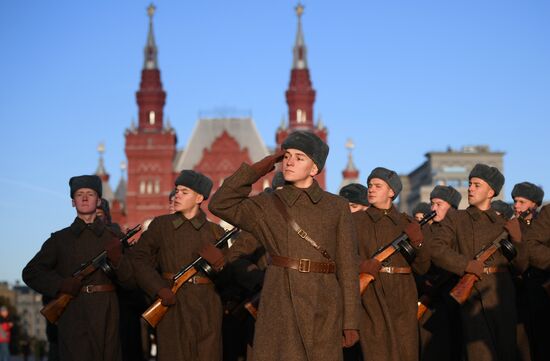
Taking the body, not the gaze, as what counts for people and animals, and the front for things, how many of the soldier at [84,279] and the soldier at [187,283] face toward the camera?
2

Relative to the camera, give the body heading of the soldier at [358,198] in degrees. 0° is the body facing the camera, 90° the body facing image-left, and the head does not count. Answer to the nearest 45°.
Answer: approximately 45°

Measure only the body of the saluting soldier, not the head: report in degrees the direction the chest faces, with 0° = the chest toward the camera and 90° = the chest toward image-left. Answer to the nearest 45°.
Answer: approximately 0°

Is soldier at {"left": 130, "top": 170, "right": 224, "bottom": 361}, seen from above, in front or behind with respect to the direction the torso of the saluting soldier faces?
behind

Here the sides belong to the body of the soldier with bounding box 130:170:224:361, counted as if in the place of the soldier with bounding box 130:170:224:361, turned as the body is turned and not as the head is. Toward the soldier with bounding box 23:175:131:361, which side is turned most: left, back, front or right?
right

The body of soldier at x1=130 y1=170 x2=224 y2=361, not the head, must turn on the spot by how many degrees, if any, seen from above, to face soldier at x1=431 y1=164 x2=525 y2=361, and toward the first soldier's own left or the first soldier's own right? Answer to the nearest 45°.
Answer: approximately 90° to the first soldier's own left

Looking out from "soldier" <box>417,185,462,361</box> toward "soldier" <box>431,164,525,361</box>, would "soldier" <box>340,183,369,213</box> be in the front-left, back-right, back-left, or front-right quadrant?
back-right

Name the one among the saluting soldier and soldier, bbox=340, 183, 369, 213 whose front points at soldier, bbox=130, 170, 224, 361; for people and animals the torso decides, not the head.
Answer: soldier, bbox=340, 183, 369, 213
